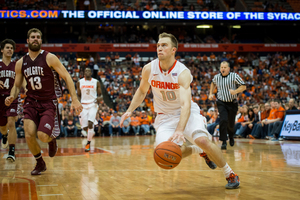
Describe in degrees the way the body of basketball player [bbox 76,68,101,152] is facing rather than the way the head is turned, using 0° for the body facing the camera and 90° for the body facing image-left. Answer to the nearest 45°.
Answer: approximately 0°

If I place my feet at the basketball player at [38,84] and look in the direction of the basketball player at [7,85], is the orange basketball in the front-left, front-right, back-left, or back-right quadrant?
back-right

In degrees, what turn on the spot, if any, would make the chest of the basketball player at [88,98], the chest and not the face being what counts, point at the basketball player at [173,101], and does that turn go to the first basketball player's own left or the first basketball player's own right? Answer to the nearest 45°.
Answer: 0° — they already face them

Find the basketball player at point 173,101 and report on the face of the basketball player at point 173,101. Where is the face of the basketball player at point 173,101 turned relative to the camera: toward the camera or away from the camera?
toward the camera

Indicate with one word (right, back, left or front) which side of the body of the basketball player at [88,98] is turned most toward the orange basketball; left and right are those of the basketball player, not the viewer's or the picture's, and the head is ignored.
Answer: front

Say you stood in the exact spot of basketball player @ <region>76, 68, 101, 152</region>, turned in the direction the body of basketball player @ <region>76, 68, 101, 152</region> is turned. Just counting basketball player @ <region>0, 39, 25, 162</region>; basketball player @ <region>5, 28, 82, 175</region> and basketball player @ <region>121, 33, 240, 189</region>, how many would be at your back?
0

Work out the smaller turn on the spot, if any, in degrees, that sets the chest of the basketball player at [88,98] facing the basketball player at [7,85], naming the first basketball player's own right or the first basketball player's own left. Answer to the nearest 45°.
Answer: approximately 45° to the first basketball player's own right

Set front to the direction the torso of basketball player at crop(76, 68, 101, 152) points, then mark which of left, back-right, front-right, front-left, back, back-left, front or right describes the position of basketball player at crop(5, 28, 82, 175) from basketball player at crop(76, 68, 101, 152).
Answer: front
